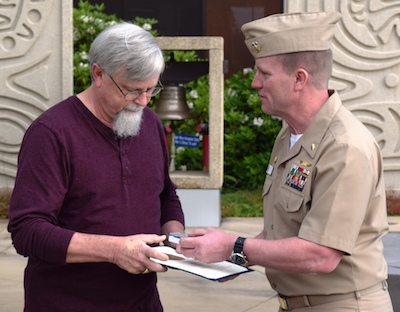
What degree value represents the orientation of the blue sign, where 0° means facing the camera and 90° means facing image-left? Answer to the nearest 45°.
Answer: approximately 0°

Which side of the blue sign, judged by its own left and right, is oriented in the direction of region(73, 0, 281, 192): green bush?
back

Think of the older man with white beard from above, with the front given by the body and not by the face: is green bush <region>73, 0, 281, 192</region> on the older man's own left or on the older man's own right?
on the older man's own left

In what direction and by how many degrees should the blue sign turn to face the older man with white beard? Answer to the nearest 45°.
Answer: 0° — it already faces them

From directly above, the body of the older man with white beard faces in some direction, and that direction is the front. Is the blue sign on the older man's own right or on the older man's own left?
on the older man's own left
